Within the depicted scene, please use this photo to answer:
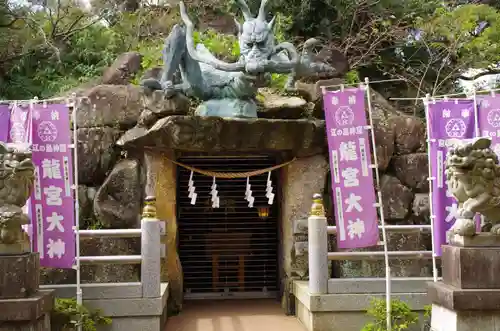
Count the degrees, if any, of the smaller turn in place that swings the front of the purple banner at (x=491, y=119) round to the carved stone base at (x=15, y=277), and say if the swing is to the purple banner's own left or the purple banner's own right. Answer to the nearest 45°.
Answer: approximately 45° to the purple banner's own right

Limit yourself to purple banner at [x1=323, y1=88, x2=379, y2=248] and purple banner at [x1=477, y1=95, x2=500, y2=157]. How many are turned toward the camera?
2

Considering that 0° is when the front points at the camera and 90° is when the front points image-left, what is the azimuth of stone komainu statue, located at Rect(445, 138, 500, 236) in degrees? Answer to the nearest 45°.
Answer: approximately 45°

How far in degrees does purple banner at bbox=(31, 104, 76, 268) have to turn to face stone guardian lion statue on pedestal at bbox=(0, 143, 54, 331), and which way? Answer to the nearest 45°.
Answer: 0° — it already faces it

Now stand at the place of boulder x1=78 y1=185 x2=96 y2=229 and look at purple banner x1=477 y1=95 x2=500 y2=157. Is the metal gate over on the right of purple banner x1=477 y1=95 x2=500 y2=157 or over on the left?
left

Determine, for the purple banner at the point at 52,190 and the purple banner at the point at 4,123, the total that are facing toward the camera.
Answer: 2

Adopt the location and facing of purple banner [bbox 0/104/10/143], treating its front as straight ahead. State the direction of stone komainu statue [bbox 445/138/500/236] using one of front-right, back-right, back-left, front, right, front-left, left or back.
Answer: front-left

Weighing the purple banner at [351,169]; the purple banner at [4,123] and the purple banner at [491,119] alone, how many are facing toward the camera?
3

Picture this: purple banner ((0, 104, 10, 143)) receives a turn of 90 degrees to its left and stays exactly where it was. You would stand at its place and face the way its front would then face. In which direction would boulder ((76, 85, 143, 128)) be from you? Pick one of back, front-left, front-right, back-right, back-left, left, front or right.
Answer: front-left
